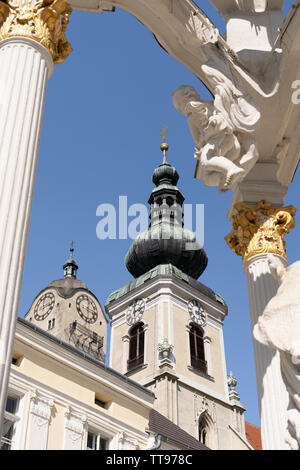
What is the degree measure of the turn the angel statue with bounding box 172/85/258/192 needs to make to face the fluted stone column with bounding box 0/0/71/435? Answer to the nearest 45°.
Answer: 0° — it already faces it

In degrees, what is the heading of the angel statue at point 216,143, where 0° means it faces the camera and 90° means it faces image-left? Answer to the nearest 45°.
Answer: approximately 45°
